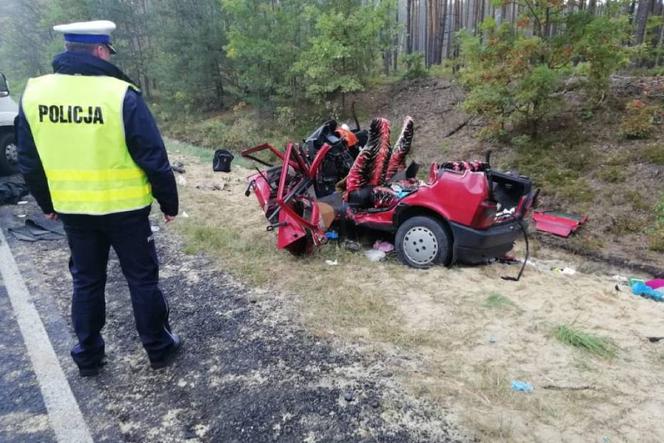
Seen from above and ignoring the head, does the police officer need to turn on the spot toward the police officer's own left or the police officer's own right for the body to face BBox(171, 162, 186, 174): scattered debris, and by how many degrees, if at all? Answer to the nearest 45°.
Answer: approximately 45° to the police officer's own left

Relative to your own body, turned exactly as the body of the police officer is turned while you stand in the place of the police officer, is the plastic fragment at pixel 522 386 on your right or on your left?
on your right

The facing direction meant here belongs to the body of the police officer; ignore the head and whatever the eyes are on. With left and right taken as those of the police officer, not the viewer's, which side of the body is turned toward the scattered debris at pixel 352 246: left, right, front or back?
front

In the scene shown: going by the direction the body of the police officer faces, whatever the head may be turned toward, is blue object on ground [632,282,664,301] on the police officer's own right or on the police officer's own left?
on the police officer's own right

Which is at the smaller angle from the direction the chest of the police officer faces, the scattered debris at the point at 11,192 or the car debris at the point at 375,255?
the car debris

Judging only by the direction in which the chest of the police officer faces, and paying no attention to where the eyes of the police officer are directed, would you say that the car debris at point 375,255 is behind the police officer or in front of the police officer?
in front

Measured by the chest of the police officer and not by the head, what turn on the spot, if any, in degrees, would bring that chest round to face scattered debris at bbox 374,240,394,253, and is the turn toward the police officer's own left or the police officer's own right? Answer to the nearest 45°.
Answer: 0° — they already face it

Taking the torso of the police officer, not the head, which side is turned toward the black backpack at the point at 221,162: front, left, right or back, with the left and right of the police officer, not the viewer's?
front

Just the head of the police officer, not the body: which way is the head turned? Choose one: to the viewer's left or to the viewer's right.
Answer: to the viewer's right

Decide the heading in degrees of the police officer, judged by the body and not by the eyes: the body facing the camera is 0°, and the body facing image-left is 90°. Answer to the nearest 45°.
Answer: approximately 225°

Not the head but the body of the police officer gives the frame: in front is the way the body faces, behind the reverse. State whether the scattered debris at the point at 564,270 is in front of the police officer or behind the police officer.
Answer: in front

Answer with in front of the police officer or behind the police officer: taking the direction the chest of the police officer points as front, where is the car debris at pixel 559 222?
in front
